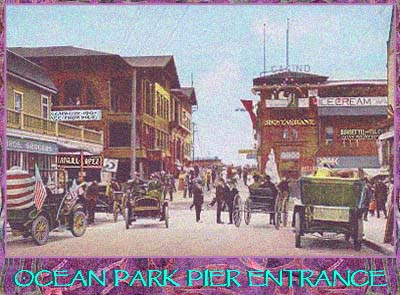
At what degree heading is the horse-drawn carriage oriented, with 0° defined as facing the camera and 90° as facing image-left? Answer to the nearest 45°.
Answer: approximately 180°

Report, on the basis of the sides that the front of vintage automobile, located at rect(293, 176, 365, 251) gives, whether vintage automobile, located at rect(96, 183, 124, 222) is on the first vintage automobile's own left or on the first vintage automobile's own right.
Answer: on the first vintage automobile's own left

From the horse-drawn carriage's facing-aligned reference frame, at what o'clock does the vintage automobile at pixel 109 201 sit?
The vintage automobile is roughly at 9 o'clock from the horse-drawn carriage.

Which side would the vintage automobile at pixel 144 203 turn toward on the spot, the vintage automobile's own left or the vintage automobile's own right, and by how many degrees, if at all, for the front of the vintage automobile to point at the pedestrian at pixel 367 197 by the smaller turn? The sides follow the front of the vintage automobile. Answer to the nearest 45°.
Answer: approximately 90° to the vintage automobile's own left

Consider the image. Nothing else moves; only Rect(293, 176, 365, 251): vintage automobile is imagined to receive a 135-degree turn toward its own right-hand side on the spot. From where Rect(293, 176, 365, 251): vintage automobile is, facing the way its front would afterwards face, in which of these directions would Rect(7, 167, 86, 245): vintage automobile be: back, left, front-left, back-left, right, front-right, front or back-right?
back-right

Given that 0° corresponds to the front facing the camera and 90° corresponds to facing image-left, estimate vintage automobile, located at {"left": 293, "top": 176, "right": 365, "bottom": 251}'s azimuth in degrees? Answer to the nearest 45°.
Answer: approximately 180°

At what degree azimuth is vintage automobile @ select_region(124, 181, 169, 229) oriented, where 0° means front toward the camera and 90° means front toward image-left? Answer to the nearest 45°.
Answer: approximately 0°

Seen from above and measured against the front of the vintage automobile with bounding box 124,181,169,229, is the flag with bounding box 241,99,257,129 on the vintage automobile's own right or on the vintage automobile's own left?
on the vintage automobile's own left

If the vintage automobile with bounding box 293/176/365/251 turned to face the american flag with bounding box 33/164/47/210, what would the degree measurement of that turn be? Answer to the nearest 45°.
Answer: approximately 90° to its left

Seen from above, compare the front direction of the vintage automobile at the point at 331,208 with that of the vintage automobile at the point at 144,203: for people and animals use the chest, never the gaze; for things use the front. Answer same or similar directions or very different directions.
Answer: very different directions
